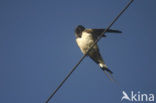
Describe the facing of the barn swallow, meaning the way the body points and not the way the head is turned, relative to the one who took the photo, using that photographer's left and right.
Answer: facing the viewer and to the left of the viewer
